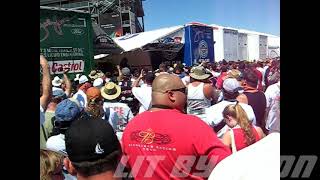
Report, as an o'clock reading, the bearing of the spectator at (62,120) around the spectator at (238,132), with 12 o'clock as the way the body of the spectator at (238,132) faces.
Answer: the spectator at (62,120) is roughly at 10 o'clock from the spectator at (238,132).

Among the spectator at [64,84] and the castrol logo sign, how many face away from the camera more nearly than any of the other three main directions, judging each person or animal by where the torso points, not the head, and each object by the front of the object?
1

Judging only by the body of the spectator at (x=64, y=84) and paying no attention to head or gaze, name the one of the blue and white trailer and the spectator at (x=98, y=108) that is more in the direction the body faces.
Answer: the blue and white trailer

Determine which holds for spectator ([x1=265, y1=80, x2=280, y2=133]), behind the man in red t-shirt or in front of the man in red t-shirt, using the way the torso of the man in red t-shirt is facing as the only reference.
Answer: in front

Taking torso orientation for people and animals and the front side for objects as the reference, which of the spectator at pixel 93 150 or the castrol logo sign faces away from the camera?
the spectator

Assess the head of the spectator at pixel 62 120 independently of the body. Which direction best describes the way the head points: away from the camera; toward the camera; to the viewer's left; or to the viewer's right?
away from the camera

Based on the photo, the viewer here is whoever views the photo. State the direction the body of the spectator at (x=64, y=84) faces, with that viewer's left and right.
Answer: facing away from the viewer

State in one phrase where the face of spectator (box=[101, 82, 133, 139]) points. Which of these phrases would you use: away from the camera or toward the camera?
away from the camera

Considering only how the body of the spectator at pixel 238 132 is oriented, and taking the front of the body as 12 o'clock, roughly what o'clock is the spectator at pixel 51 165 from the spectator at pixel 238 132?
the spectator at pixel 51 165 is roughly at 9 o'clock from the spectator at pixel 238 132.

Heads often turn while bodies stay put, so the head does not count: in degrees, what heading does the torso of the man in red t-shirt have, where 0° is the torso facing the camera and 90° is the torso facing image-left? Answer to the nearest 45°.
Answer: approximately 225°

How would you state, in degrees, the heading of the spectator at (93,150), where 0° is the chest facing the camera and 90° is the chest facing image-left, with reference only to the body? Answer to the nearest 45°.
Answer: approximately 180°
